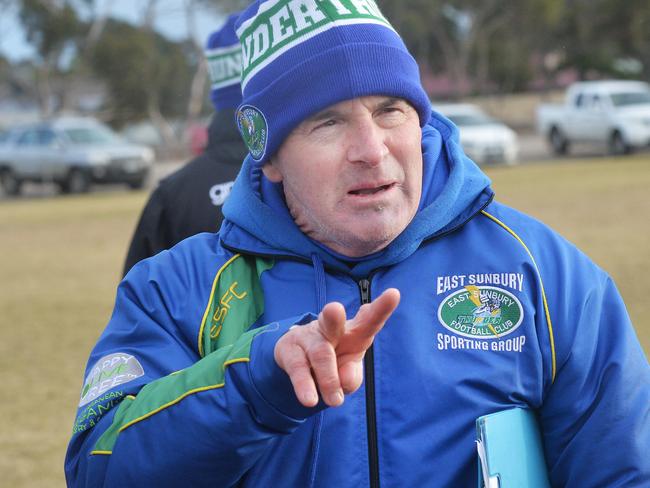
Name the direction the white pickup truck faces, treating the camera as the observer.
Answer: facing the viewer and to the right of the viewer

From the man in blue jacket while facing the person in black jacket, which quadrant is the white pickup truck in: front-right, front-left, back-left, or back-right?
front-right

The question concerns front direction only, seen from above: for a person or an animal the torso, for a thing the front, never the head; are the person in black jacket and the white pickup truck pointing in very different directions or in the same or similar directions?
very different directions

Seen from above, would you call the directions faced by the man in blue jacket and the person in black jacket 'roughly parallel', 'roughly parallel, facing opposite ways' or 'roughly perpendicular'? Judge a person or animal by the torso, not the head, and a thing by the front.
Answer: roughly parallel, facing opposite ways

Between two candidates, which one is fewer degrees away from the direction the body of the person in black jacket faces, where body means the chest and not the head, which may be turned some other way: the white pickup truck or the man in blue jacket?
the white pickup truck

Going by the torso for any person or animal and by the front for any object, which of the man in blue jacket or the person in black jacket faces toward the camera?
the man in blue jacket

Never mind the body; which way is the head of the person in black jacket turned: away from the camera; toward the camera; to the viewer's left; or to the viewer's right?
away from the camera

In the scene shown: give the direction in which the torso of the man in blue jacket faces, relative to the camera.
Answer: toward the camera

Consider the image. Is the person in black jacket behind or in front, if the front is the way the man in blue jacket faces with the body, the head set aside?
behind

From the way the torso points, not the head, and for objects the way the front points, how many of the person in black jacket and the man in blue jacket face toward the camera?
1

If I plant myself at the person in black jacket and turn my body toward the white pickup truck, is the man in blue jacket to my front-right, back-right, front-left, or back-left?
back-right

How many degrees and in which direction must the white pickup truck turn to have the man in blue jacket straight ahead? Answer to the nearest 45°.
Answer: approximately 45° to its right

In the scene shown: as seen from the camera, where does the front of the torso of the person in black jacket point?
away from the camera

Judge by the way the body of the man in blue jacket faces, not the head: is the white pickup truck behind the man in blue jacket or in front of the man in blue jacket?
behind

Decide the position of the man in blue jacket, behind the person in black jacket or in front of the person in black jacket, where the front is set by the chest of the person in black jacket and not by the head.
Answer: behind
